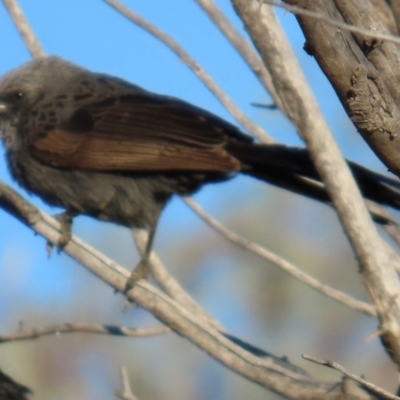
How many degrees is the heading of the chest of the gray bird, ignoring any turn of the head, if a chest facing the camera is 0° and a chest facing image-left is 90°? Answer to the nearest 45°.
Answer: approximately 90°
